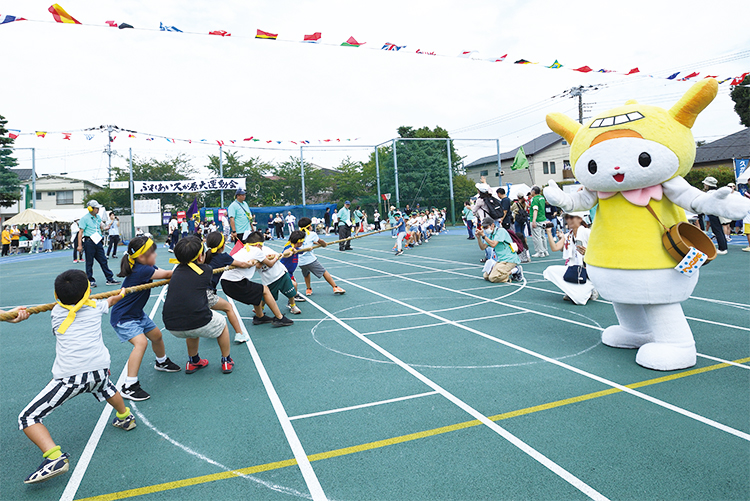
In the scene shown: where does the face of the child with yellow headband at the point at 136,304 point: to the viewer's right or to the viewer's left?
to the viewer's right

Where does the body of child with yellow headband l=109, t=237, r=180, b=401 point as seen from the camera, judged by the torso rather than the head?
to the viewer's right

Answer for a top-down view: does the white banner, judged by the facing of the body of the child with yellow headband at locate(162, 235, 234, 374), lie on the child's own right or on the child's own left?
on the child's own left

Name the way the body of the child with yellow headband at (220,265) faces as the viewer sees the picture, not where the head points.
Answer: to the viewer's right

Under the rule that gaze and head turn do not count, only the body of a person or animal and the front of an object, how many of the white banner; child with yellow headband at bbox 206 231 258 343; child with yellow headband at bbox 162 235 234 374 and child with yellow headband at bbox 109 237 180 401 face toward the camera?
1

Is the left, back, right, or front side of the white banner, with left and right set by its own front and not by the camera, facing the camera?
front

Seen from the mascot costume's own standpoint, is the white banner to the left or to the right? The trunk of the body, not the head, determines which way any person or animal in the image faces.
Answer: on its right

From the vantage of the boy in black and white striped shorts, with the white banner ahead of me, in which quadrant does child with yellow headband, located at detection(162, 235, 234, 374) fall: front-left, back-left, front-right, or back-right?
front-right

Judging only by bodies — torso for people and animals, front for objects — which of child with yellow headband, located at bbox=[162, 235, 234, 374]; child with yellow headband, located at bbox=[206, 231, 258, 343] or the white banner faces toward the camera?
the white banner

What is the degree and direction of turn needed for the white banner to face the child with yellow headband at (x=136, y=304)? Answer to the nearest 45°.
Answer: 0° — it already faces them

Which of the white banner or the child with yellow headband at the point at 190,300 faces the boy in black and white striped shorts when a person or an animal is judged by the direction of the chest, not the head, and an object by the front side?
the white banner

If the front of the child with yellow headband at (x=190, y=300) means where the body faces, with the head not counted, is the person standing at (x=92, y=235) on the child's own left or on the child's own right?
on the child's own left

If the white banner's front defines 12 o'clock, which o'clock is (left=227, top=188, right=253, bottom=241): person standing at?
The person standing is roughly at 12 o'clock from the white banner.

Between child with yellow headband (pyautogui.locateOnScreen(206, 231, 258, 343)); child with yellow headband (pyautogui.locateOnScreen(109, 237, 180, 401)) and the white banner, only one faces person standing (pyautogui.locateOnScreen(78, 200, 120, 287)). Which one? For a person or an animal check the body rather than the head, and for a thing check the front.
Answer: the white banner

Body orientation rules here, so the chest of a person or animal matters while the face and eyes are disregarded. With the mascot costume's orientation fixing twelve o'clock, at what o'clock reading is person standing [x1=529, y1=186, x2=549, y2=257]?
The person standing is roughly at 4 o'clock from the mascot costume.

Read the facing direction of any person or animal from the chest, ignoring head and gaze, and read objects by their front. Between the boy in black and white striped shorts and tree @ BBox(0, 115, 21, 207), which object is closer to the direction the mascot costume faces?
the boy in black and white striped shorts

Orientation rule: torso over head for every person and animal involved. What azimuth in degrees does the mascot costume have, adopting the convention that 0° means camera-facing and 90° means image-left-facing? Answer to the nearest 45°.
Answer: approximately 45°
